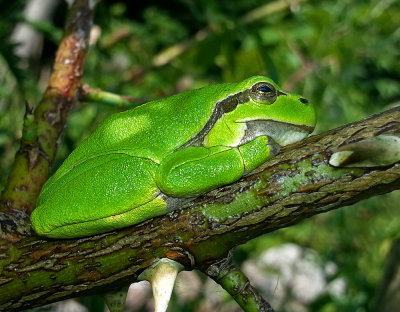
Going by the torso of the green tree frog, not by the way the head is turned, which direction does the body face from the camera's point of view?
to the viewer's right
